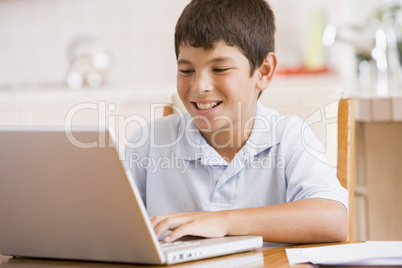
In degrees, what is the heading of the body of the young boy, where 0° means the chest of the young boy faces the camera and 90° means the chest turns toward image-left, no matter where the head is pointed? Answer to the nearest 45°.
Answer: approximately 45°

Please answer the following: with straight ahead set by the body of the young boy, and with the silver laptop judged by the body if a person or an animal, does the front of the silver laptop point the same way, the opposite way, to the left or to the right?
the opposite way

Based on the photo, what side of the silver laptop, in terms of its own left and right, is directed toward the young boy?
front

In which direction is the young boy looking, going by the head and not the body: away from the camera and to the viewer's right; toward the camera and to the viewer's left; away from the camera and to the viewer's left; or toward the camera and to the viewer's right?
toward the camera and to the viewer's left

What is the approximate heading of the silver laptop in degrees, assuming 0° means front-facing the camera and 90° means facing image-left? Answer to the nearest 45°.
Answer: approximately 225°

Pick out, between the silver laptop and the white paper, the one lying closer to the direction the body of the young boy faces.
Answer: the silver laptop

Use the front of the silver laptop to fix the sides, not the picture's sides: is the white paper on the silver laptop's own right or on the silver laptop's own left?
on the silver laptop's own right
